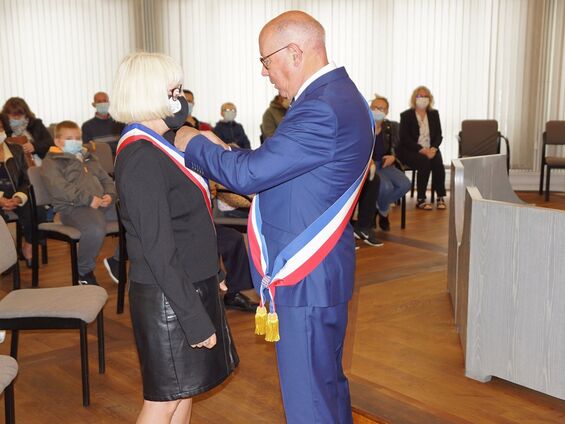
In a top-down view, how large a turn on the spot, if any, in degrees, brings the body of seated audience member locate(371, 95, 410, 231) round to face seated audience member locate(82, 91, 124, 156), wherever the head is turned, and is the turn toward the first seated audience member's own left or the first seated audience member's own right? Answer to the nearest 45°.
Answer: approximately 90° to the first seated audience member's own right

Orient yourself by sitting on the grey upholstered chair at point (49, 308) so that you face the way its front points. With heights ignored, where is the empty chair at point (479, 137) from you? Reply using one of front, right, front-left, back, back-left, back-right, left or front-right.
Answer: left

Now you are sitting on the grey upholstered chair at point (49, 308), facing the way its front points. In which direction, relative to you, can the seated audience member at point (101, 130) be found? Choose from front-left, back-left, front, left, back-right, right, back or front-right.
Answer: back-left

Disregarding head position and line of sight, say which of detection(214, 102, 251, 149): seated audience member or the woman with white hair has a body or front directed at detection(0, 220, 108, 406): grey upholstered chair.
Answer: the seated audience member

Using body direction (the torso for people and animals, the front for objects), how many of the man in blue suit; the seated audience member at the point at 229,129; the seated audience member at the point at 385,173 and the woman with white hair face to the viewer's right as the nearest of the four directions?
1

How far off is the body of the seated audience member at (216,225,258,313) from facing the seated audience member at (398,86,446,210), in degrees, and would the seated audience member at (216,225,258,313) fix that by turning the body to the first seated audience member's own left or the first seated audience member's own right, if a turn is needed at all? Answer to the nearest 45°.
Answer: approximately 90° to the first seated audience member's own left

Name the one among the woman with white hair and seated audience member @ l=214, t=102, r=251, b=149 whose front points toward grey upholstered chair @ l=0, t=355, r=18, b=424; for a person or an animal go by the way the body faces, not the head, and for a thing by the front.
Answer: the seated audience member

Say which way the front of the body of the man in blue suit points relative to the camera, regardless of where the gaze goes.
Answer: to the viewer's left

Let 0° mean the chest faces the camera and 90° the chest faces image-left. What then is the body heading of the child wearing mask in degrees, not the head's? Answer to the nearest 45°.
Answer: approximately 315°

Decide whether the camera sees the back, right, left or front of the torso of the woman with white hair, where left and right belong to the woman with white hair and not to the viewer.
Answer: right

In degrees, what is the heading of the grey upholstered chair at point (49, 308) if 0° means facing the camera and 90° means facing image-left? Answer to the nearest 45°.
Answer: approximately 315°

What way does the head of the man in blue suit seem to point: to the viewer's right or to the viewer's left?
to the viewer's left

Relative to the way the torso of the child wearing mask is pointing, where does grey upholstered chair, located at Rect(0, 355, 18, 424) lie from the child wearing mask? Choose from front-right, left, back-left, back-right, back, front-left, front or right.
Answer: front-right

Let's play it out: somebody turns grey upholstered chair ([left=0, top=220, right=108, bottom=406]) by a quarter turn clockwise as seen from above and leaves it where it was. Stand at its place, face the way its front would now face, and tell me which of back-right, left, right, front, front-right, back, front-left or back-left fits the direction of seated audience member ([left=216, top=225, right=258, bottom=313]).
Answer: back

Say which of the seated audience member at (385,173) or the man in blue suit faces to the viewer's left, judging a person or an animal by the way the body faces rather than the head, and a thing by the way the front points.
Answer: the man in blue suit

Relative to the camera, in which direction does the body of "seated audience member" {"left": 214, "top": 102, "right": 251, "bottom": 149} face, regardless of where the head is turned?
toward the camera

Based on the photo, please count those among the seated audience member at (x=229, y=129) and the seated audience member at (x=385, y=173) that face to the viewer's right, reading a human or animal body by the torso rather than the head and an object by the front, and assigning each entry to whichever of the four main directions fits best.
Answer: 0
